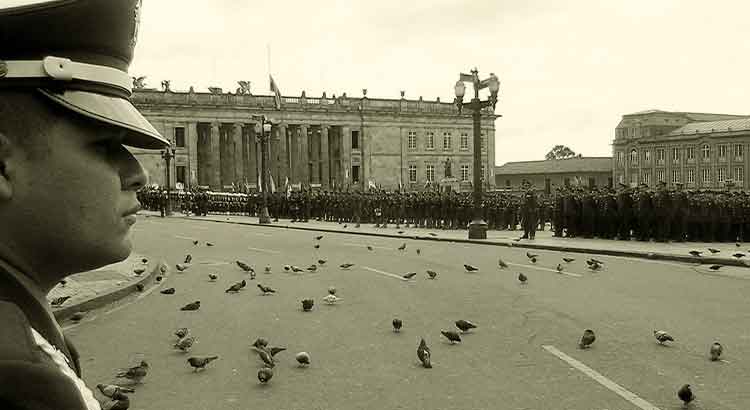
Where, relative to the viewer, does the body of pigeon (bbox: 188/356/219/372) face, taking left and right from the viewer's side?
facing to the left of the viewer

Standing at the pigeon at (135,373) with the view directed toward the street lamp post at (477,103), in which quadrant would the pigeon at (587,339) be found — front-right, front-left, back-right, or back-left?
front-right

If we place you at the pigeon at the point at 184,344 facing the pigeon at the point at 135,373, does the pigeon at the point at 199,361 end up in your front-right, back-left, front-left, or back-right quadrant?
front-left

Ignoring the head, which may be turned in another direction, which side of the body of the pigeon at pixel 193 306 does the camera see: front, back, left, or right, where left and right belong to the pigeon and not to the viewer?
right

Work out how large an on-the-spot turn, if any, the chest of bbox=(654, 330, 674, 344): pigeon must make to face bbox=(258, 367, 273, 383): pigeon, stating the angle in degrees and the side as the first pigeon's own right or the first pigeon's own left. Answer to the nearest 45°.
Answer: approximately 45° to the first pigeon's own left

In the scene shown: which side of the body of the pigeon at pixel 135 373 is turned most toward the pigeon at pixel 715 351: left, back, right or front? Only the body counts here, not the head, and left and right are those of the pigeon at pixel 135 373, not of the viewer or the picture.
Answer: front

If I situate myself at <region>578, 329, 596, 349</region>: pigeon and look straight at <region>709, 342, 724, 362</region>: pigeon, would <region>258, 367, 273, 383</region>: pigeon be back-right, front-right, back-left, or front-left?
back-right

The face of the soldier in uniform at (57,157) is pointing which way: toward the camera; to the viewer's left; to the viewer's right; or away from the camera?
to the viewer's right

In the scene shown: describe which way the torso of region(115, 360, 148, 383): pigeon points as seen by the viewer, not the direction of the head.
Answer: to the viewer's right

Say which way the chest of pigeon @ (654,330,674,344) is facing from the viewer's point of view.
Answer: to the viewer's left

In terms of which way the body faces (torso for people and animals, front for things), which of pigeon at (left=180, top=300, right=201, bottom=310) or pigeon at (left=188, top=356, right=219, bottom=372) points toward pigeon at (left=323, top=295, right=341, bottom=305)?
pigeon at (left=180, top=300, right=201, bottom=310)

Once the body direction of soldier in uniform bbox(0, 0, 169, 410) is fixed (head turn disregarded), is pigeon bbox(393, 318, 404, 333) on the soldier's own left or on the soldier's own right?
on the soldier's own left

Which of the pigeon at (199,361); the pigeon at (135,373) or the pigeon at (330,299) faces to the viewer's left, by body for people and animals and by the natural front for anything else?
the pigeon at (199,361)

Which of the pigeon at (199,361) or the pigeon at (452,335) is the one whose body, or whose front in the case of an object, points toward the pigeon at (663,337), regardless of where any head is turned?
the pigeon at (452,335)
